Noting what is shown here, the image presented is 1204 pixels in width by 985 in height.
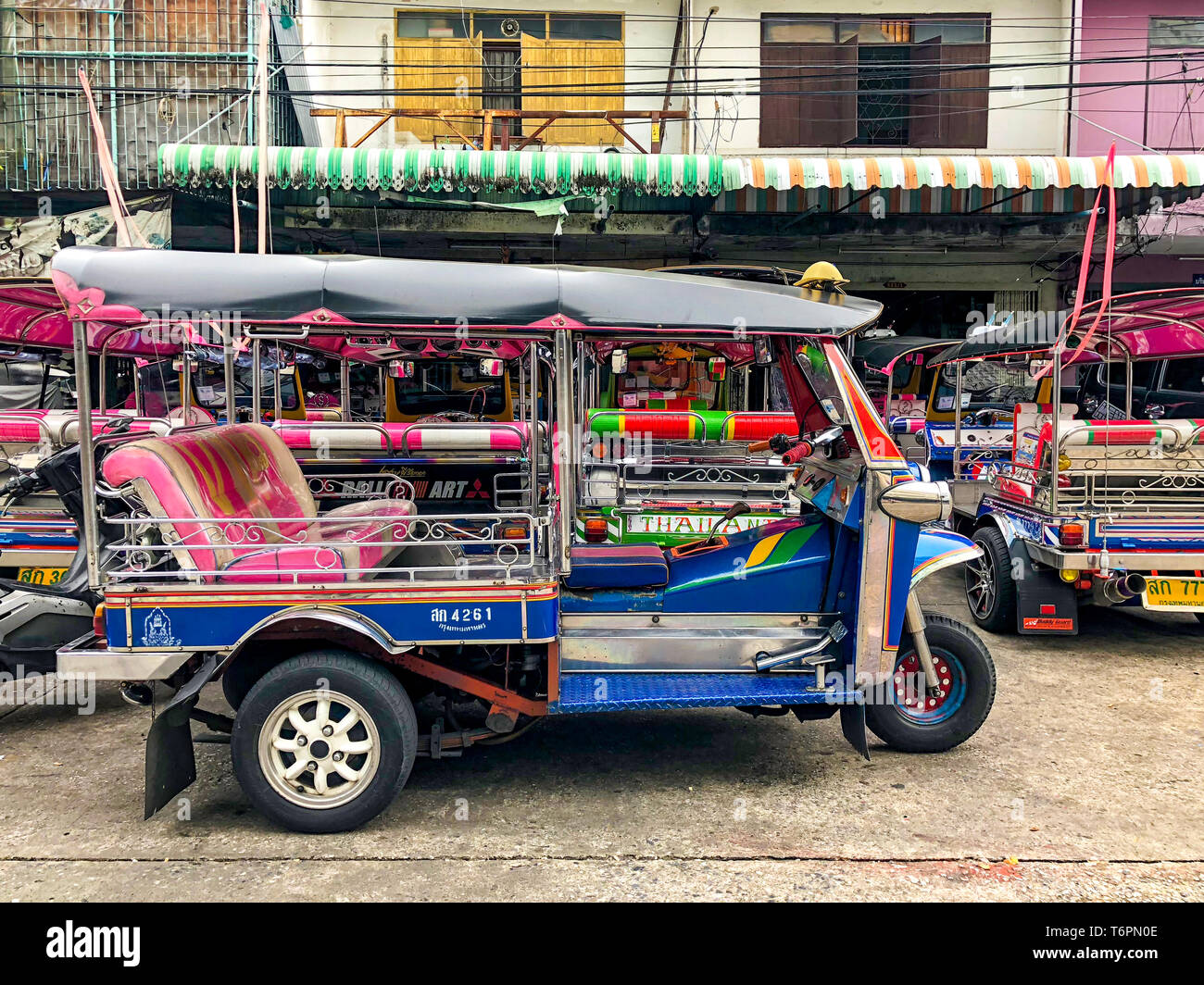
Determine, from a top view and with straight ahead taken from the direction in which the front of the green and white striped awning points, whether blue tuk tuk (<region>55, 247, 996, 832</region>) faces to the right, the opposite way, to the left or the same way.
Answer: to the left

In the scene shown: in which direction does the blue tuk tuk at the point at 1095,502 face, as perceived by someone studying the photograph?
facing away from the viewer and to the left of the viewer

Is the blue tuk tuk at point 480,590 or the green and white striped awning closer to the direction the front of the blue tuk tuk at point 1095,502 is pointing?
the green and white striped awning

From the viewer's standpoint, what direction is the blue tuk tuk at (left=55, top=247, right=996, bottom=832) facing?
to the viewer's right

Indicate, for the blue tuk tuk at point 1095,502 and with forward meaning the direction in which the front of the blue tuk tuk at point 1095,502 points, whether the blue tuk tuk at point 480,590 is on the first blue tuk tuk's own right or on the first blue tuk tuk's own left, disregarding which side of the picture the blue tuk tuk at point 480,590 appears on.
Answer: on the first blue tuk tuk's own left

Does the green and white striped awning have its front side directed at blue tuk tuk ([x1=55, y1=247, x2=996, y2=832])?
yes

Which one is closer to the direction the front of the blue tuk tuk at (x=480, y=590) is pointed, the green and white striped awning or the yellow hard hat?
the yellow hard hat

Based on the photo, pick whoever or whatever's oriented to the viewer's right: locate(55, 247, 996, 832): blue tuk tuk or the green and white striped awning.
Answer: the blue tuk tuk

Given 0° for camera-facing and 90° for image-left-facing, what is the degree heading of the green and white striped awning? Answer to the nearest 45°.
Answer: approximately 0°
